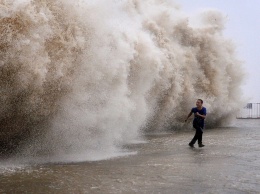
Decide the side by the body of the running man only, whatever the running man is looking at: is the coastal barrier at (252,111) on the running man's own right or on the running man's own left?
on the running man's own left

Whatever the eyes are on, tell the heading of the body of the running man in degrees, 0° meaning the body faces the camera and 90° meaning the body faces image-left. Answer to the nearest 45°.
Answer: approximately 315°
